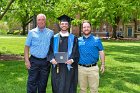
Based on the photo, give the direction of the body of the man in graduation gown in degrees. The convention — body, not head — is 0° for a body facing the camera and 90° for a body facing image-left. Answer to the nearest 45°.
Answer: approximately 0°
